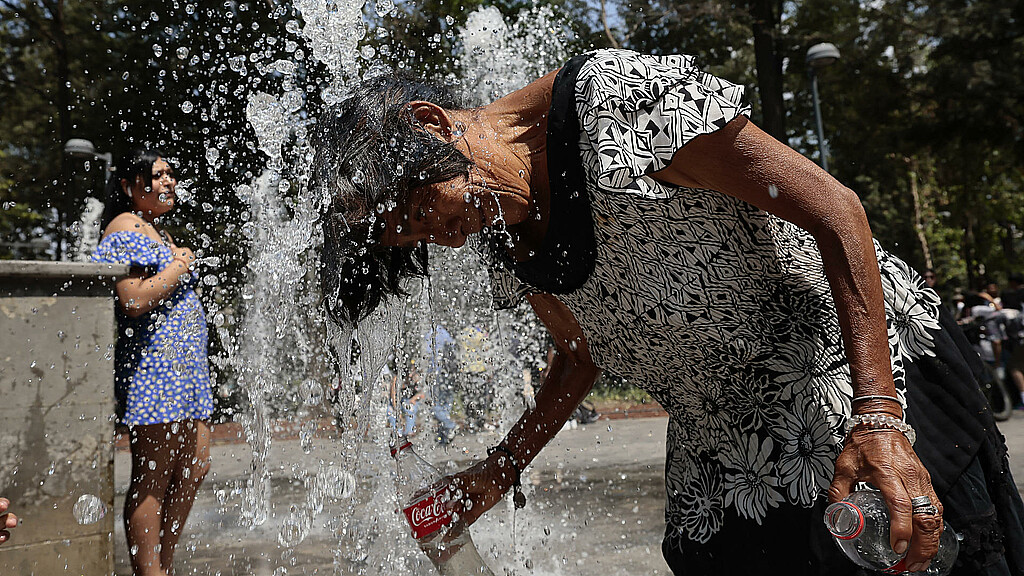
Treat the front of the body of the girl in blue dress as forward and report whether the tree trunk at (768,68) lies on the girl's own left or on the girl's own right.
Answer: on the girl's own left

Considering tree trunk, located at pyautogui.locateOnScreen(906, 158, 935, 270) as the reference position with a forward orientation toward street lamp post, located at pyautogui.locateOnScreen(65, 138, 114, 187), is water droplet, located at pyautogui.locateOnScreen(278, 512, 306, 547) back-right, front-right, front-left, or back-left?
front-left

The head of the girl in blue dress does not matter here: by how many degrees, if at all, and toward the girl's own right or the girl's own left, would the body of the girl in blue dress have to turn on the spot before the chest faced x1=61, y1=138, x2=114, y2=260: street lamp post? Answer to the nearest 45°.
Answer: approximately 135° to the girl's own left

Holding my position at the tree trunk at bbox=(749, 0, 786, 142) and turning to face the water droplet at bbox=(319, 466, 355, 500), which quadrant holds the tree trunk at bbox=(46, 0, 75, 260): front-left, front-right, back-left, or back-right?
front-right

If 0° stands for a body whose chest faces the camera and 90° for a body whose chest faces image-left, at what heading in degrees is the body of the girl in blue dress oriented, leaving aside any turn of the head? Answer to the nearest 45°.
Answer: approximately 315°

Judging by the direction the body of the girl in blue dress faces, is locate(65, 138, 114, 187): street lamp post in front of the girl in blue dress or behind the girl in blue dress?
behind

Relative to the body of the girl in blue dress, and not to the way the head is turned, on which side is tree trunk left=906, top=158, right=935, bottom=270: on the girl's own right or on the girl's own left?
on the girl's own left

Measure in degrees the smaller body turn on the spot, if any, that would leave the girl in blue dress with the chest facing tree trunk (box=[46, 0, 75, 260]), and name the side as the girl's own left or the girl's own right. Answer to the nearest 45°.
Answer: approximately 135° to the girl's own left
